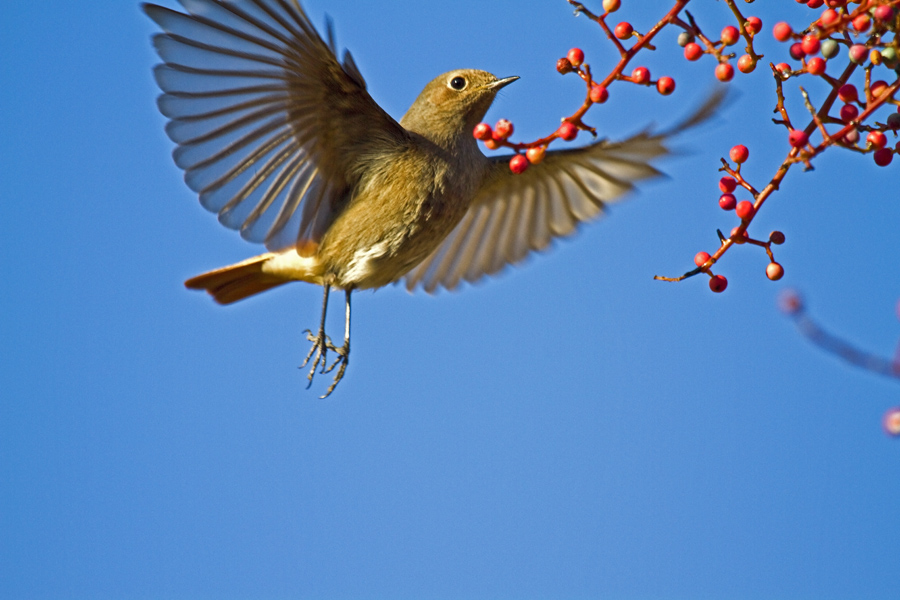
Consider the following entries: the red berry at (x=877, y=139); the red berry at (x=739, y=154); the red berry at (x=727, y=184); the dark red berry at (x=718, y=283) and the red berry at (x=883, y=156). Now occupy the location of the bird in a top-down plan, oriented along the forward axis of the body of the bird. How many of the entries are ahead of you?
5

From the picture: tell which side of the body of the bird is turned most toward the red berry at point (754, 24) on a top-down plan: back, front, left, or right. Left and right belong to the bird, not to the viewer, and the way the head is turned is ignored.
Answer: front

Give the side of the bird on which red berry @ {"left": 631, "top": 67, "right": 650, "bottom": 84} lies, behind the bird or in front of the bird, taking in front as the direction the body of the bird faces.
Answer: in front

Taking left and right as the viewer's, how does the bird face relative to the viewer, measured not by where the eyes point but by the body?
facing the viewer and to the right of the viewer

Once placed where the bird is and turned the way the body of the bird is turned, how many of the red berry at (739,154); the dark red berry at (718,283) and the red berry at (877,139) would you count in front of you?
3

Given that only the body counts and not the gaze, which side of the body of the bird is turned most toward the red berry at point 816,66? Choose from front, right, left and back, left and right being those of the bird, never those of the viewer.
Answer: front

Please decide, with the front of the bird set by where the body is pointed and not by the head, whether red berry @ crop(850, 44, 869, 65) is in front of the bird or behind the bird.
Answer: in front

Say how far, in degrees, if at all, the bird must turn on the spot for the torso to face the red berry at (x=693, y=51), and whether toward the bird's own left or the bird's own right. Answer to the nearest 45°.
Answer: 0° — it already faces it

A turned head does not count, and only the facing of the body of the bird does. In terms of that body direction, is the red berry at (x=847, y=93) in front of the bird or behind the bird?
in front
